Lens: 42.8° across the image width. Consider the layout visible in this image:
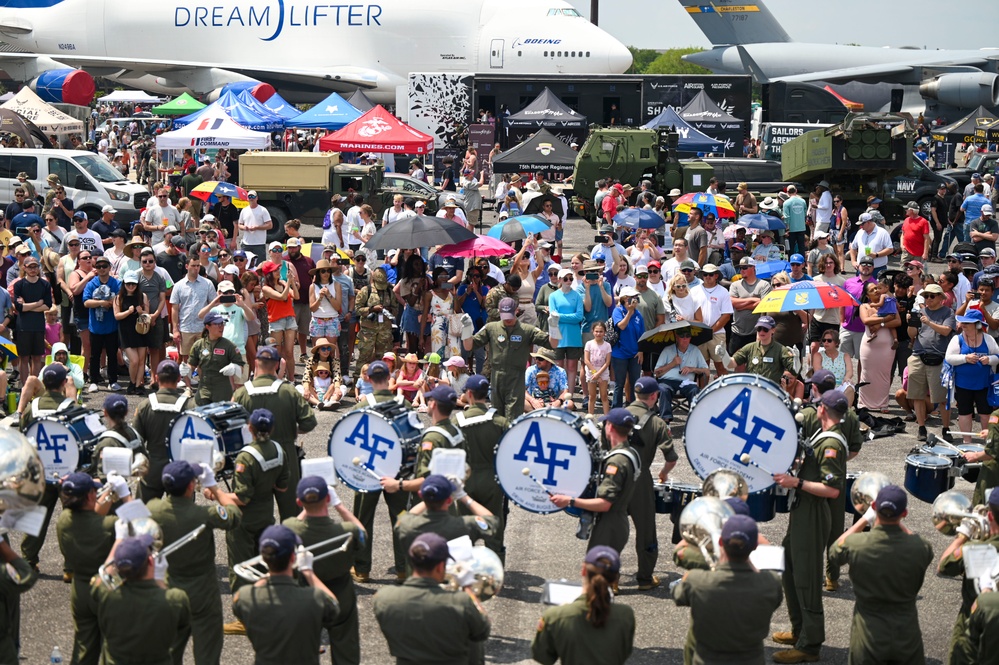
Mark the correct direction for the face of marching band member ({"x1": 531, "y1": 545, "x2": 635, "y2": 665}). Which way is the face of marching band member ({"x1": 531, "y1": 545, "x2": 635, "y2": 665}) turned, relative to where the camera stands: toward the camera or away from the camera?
away from the camera

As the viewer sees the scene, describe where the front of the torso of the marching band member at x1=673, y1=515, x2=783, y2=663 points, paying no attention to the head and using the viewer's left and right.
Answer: facing away from the viewer

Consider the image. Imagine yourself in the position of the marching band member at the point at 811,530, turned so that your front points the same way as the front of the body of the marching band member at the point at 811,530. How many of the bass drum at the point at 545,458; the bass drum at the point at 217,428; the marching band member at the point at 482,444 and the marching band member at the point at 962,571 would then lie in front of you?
3

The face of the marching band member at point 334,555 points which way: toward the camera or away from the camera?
away from the camera

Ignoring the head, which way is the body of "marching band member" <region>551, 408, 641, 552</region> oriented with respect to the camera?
to the viewer's left

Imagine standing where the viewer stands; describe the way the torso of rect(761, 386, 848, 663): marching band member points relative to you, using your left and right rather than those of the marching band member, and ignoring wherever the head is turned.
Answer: facing to the left of the viewer

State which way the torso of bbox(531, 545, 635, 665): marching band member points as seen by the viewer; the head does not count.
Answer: away from the camera

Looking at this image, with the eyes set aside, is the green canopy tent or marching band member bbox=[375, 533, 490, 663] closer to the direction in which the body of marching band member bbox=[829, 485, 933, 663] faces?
the green canopy tent

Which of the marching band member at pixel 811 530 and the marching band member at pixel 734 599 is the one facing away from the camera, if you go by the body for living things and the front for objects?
the marching band member at pixel 734 599

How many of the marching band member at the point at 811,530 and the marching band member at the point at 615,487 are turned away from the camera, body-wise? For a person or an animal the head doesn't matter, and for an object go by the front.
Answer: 0

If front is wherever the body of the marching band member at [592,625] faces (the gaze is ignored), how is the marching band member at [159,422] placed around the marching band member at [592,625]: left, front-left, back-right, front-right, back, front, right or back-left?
front-left

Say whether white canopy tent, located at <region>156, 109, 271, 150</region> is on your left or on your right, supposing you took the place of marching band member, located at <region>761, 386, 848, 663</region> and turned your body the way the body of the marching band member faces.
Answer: on your right

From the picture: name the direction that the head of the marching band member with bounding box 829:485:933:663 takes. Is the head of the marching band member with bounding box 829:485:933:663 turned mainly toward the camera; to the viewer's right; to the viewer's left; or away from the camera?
away from the camera
